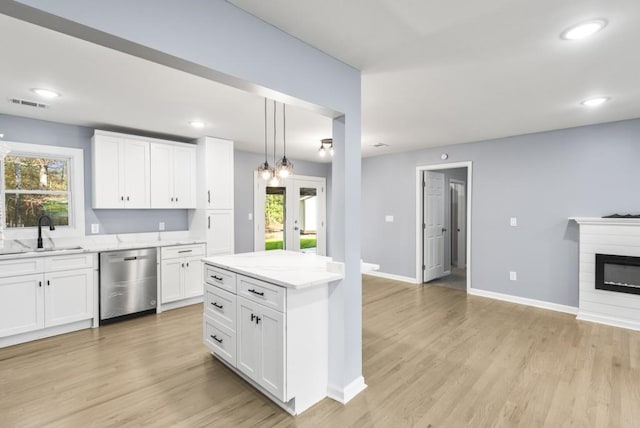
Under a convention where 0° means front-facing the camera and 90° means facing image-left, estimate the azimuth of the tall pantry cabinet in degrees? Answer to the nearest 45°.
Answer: approximately 315°

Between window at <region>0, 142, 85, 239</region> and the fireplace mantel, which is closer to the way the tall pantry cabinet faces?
the fireplace mantel

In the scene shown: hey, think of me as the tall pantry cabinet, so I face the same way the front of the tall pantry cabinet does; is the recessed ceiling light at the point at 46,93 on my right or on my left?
on my right

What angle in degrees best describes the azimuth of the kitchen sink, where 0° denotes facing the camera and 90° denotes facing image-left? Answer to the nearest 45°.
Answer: approximately 315°

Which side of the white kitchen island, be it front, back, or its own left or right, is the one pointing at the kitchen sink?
right

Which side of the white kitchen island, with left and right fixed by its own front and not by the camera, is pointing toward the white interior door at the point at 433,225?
back
